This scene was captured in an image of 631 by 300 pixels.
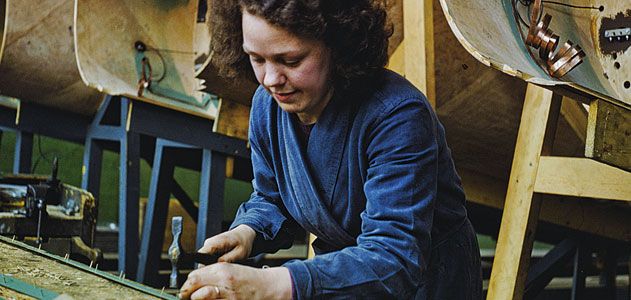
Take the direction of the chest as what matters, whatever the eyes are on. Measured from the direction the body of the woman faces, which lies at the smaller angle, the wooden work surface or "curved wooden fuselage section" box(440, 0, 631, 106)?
the wooden work surface

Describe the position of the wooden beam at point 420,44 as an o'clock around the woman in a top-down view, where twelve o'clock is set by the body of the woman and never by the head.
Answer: The wooden beam is roughly at 5 o'clock from the woman.

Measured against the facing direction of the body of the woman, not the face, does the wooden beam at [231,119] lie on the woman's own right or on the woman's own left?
on the woman's own right

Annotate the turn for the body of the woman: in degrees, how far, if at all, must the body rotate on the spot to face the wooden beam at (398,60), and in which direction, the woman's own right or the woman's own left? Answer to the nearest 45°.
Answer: approximately 135° to the woman's own right

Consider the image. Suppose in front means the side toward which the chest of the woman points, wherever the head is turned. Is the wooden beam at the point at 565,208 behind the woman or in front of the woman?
behind

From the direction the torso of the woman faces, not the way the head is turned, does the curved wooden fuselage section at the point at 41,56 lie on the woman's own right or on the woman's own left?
on the woman's own right

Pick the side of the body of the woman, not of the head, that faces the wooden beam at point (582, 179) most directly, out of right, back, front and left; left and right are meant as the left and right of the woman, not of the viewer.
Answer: back

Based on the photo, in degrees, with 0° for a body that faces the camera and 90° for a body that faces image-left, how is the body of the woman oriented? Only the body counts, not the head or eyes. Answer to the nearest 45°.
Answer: approximately 45°

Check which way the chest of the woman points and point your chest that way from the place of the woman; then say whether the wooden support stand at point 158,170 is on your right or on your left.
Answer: on your right
